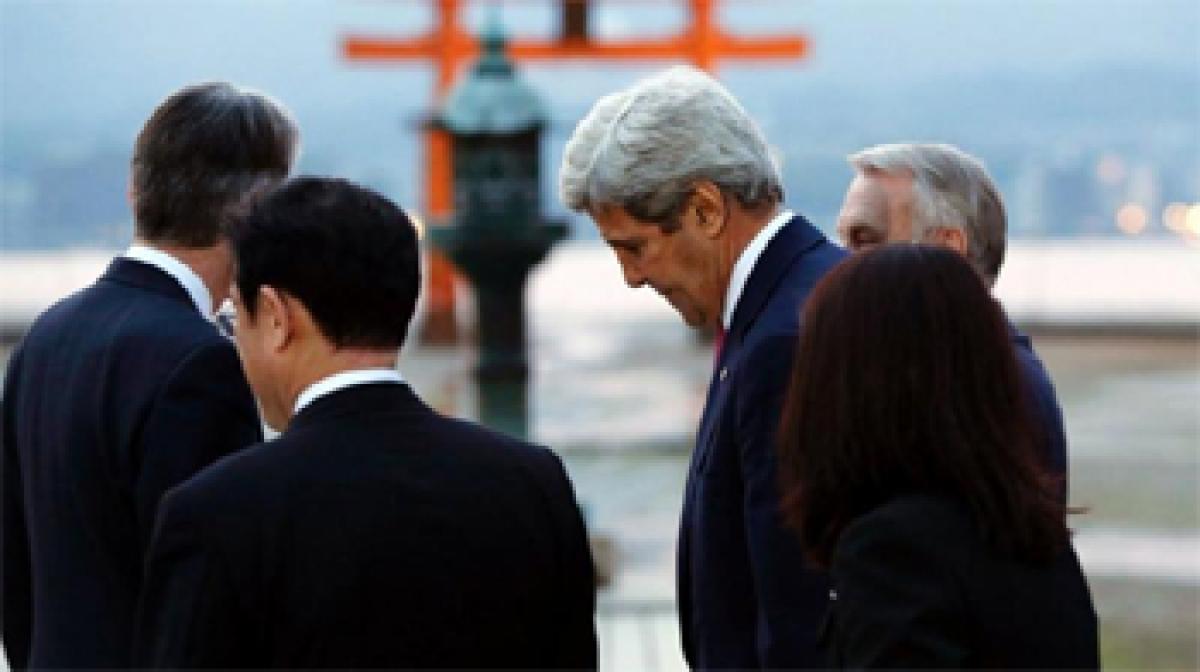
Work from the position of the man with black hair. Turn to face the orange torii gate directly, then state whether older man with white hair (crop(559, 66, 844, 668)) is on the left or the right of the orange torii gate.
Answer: right

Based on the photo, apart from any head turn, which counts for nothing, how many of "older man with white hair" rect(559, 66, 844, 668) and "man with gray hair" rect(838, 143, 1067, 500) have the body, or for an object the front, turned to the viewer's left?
2

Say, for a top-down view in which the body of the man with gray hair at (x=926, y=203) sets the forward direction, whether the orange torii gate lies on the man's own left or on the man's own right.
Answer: on the man's own right

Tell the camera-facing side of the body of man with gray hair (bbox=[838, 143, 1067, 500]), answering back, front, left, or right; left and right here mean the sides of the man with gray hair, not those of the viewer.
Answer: left

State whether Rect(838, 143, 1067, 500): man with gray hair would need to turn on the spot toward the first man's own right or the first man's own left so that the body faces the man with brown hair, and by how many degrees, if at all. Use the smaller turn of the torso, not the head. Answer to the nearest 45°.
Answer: approximately 45° to the first man's own left

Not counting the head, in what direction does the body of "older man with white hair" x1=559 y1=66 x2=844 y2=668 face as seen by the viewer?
to the viewer's left

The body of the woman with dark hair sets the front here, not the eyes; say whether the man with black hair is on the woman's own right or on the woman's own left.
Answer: on the woman's own left

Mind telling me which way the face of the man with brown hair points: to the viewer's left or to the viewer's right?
to the viewer's right

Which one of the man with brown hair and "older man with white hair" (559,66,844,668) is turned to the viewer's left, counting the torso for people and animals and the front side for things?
the older man with white hair

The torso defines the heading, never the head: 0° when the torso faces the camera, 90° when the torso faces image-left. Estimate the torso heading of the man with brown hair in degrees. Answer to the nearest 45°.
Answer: approximately 225°

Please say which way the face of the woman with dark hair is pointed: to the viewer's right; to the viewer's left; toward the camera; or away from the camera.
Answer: away from the camera

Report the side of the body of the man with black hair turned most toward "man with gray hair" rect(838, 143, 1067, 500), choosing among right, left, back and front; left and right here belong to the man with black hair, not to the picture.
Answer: right

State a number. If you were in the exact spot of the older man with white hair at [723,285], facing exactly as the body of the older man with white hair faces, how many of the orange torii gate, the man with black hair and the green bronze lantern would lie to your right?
2

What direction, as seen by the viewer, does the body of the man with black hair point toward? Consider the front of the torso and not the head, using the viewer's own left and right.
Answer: facing away from the viewer and to the left of the viewer

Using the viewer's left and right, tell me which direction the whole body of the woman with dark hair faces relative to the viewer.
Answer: facing away from the viewer and to the left of the viewer

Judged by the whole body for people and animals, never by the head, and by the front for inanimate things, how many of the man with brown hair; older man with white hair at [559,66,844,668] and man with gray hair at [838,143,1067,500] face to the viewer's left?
2
